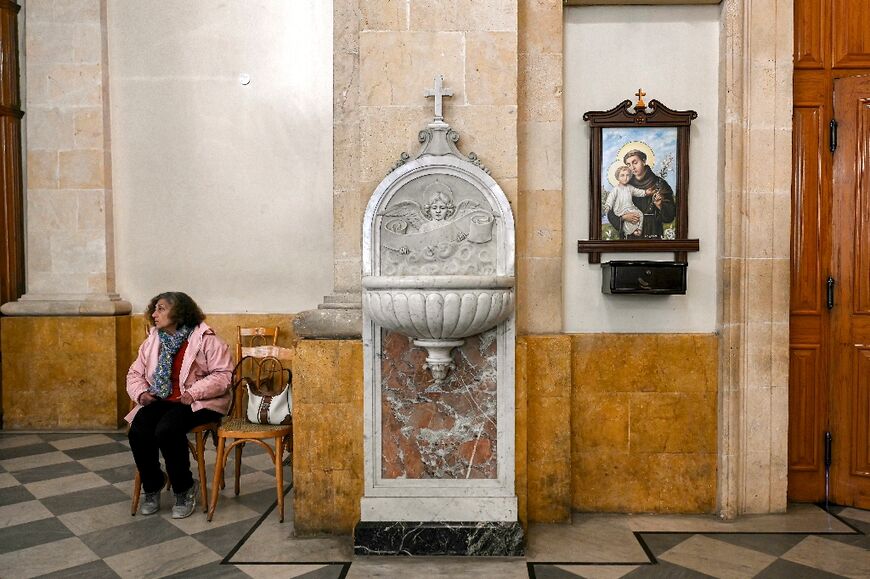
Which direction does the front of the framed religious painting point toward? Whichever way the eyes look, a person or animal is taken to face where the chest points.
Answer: toward the camera

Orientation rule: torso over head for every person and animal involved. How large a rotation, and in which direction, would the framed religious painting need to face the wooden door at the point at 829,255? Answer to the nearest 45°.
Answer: approximately 135° to its left

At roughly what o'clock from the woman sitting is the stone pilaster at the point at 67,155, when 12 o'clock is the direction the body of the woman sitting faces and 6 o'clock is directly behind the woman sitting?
The stone pilaster is roughly at 4 o'clock from the woman sitting.

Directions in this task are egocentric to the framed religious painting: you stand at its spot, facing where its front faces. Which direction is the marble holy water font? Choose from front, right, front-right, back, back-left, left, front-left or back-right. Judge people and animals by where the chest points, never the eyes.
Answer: front-right

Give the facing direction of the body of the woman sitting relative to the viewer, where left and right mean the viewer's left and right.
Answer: facing the viewer and to the left of the viewer

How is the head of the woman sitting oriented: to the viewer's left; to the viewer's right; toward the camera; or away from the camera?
to the viewer's left

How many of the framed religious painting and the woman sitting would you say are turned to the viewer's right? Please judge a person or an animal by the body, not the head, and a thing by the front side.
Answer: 0

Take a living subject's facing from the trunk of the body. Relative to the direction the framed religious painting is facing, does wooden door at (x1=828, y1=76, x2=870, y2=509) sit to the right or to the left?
on its left
